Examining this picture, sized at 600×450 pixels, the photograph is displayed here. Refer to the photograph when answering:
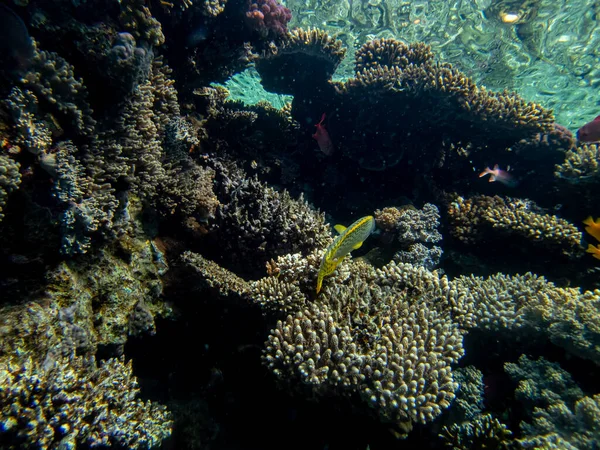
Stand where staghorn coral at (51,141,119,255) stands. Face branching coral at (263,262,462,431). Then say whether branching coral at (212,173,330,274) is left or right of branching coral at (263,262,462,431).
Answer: left
